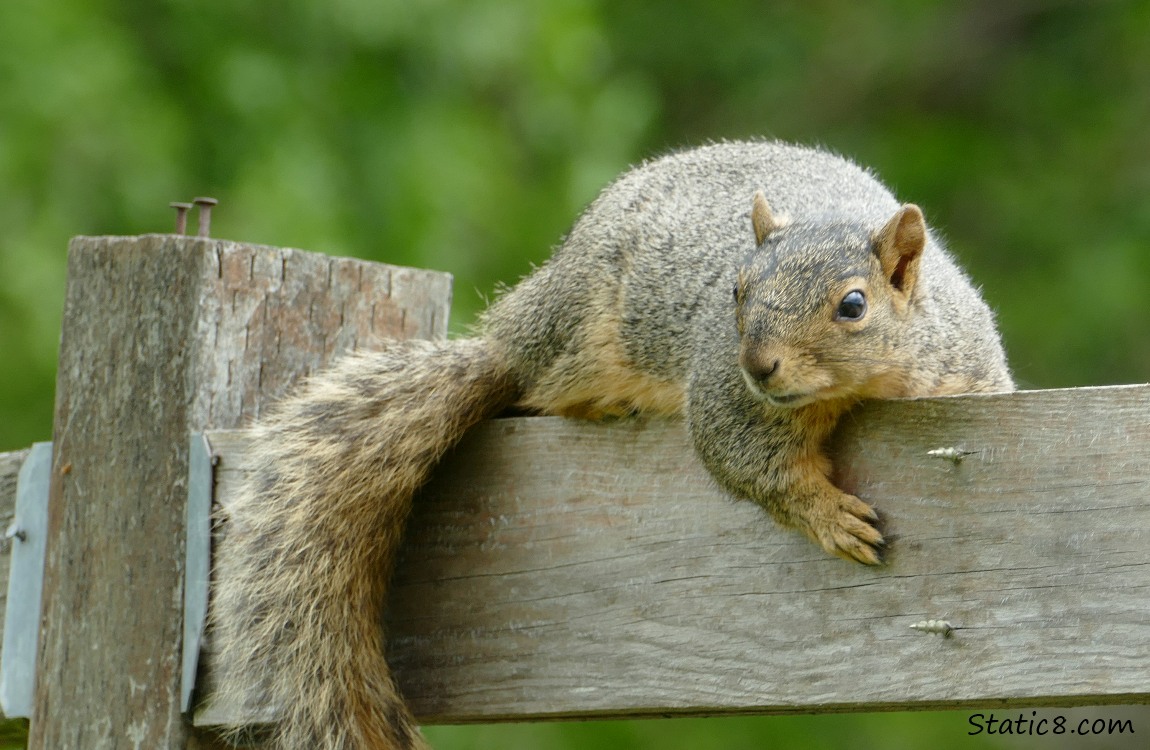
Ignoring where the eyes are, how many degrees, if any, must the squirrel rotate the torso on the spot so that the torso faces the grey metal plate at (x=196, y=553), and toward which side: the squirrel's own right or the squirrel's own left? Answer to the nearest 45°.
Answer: approximately 135° to the squirrel's own right

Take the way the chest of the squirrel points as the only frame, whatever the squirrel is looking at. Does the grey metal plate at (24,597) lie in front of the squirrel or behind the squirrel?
behind

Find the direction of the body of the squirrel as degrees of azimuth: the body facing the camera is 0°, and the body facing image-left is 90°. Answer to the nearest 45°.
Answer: approximately 315°

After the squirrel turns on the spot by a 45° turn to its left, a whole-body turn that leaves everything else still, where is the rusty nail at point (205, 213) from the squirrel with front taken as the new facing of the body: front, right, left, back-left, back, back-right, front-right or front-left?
back
